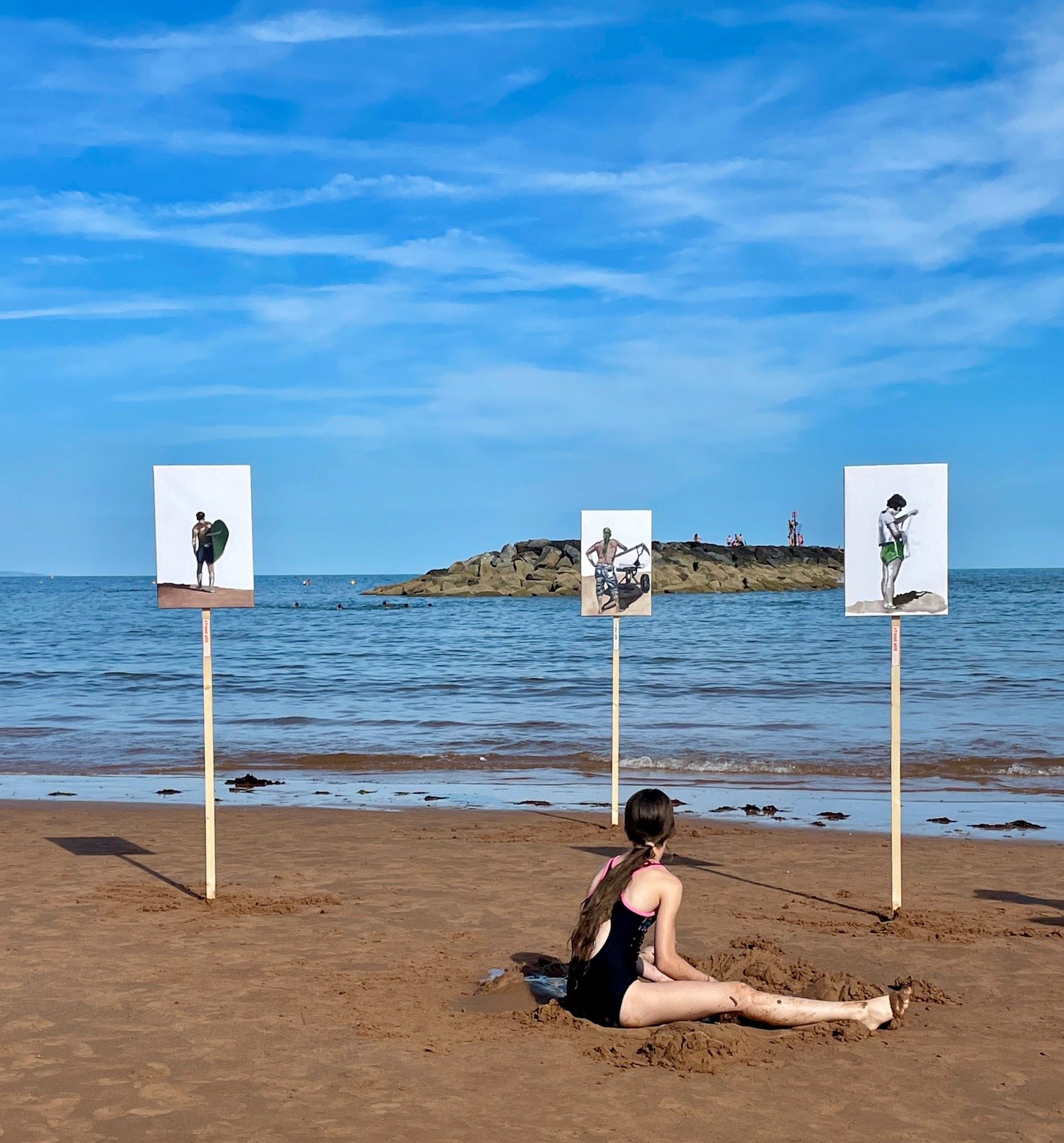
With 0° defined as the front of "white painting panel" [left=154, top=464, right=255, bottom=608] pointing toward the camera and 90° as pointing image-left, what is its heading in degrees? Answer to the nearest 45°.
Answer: approximately 0°

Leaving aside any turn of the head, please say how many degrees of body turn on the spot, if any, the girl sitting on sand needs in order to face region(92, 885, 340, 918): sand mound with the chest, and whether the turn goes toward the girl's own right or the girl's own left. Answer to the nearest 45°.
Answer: approximately 90° to the girl's own left

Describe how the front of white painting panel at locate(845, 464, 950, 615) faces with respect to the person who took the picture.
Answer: facing the viewer

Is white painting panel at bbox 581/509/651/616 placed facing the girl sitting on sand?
yes

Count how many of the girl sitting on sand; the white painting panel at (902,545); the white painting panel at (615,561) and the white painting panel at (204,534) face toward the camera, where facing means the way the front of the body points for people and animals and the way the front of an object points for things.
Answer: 3

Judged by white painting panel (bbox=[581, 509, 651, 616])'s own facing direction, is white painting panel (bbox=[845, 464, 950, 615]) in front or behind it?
in front

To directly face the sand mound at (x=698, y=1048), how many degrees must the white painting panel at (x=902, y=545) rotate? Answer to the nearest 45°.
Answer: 0° — it already faces it

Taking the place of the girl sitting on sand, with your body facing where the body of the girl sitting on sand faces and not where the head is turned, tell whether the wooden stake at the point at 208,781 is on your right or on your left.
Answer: on your left

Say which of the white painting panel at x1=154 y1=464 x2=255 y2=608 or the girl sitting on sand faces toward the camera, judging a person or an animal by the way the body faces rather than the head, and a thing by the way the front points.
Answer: the white painting panel

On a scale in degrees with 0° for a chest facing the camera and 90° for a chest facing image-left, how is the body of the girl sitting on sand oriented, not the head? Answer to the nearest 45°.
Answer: approximately 225°

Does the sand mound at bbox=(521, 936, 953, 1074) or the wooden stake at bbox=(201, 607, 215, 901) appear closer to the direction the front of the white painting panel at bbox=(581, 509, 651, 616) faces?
the sand mound

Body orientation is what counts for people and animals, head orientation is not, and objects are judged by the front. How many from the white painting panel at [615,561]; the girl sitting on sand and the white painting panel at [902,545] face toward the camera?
2

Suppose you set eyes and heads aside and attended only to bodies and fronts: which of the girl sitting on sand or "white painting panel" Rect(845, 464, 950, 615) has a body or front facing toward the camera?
the white painting panel

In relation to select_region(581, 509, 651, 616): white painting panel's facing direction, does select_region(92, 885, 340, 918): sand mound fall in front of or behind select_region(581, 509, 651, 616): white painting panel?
in front

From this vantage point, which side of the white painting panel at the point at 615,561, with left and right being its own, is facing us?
front

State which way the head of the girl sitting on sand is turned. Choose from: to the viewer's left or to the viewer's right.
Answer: to the viewer's right
